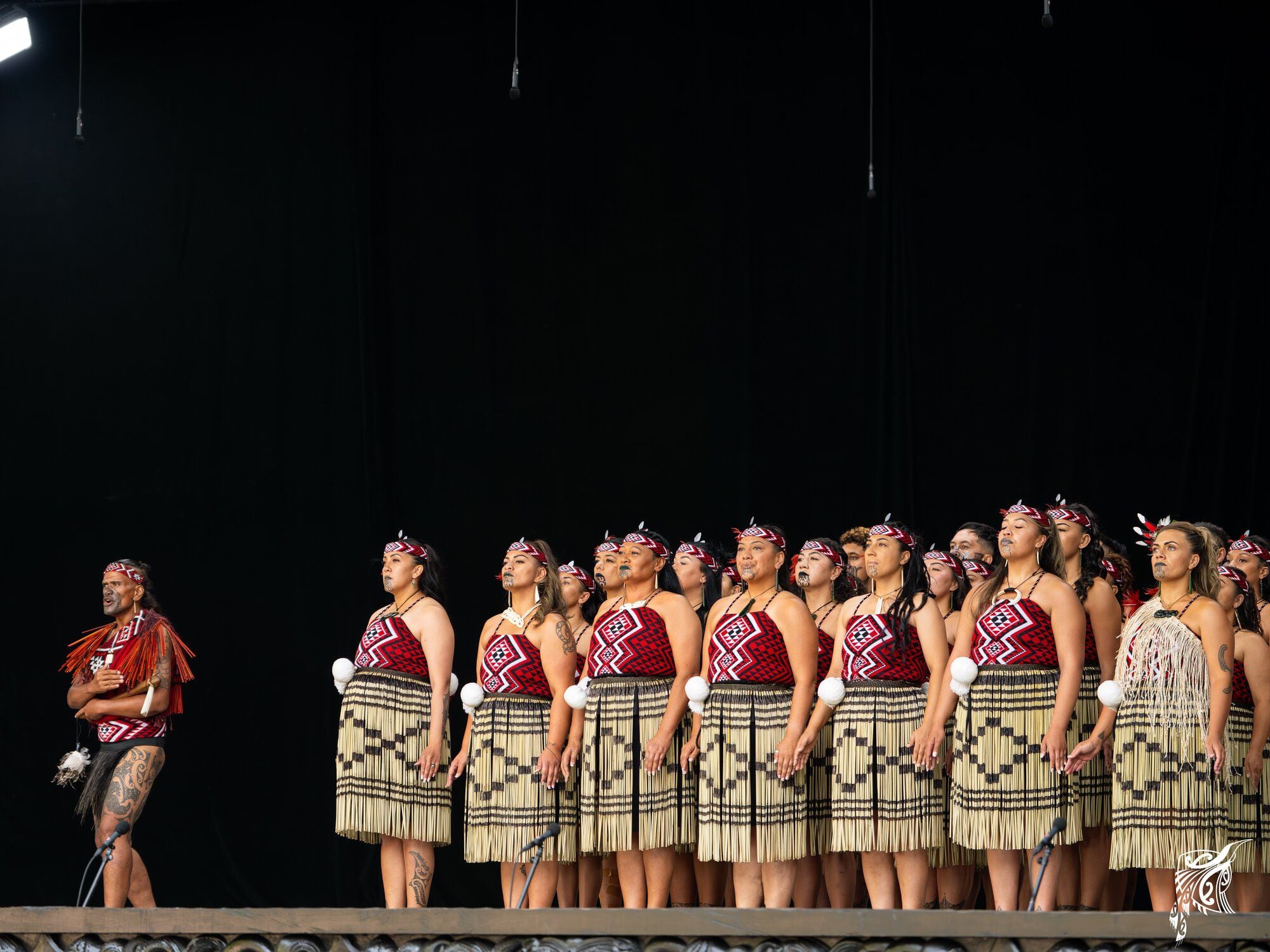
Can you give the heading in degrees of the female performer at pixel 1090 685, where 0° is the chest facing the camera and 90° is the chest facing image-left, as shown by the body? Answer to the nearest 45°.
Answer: approximately 45°

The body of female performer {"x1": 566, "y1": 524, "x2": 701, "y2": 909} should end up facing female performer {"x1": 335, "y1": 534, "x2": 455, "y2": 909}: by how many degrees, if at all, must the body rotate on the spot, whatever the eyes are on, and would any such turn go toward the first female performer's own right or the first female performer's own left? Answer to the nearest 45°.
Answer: approximately 45° to the first female performer's own right

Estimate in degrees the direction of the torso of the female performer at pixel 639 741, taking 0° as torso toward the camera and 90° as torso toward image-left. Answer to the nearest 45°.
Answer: approximately 45°

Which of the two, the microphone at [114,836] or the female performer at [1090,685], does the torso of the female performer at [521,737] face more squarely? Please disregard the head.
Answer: the microphone

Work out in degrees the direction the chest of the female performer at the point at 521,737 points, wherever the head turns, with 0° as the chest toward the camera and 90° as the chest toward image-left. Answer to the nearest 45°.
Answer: approximately 45°

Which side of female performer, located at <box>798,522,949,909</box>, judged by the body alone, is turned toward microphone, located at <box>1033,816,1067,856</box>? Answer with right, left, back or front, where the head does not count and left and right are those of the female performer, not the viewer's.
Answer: left
